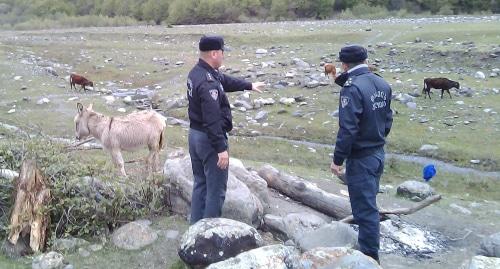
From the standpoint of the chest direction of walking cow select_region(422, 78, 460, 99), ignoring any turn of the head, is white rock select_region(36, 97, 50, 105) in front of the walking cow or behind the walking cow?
behind

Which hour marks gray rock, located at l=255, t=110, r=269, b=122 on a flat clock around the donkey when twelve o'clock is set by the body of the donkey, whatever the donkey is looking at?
The gray rock is roughly at 4 o'clock from the donkey.

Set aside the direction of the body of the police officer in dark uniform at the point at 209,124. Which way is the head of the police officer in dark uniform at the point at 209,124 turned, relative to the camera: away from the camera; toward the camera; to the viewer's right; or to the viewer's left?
to the viewer's right

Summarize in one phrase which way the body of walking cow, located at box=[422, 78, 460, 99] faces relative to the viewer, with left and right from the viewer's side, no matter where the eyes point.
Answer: facing to the right of the viewer

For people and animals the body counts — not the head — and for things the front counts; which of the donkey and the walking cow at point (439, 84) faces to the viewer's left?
the donkey

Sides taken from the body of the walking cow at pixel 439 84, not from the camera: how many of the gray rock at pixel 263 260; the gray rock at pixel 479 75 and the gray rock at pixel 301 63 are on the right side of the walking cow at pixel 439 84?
1

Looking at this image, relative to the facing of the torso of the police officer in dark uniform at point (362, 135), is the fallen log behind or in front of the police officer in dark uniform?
in front

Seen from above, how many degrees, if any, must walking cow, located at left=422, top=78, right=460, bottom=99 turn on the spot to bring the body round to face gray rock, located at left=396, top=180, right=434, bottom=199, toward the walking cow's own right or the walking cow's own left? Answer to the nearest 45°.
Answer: approximately 90° to the walking cow's own right

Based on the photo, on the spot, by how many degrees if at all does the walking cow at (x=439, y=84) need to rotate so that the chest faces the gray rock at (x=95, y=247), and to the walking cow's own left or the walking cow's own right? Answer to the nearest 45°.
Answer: approximately 90° to the walking cow's own right

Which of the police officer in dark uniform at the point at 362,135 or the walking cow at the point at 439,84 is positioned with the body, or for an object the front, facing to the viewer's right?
the walking cow

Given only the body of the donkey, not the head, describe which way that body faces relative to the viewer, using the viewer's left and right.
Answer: facing to the left of the viewer

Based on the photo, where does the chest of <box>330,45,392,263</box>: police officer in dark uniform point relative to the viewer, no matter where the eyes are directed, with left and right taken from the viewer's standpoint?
facing away from the viewer and to the left of the viewer

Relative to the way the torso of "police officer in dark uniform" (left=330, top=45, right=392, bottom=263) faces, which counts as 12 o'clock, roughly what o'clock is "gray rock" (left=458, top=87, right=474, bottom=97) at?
The gray rock is roughly at 2 o'clock from the police officer in dark uniform.

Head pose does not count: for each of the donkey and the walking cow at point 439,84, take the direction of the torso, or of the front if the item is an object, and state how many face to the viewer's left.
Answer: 1
